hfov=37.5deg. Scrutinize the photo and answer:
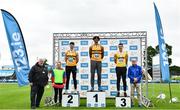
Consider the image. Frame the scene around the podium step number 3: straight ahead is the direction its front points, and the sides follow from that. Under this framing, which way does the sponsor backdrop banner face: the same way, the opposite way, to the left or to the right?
the same way

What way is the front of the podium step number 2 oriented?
toward the camera

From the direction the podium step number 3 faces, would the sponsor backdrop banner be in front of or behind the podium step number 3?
behind

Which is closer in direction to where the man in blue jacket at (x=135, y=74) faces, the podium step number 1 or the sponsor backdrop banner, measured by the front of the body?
the podium step number 1

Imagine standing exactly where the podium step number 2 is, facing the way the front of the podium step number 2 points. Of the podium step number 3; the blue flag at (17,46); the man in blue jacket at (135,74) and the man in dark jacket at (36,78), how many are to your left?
2

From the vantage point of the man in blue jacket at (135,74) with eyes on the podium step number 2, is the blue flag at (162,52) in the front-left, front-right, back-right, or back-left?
back-right

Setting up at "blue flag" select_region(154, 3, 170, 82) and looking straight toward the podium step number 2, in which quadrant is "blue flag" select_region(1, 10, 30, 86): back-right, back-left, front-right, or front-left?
front-right

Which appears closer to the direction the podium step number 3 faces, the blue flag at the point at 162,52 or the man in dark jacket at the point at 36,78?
the man in dark jacket

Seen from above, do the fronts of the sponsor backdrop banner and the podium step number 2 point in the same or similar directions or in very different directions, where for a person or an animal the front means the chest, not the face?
same or similar directions

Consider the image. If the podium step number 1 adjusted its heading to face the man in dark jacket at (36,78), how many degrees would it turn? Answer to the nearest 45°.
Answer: approximately 90° to its right

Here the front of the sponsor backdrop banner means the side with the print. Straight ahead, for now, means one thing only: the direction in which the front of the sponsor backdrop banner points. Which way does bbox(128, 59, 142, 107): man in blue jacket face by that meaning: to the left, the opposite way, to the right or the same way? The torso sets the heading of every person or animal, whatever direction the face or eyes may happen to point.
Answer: the same way

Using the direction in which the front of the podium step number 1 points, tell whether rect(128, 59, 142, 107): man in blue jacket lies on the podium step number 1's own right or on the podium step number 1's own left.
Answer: on the podium step number 1's own left

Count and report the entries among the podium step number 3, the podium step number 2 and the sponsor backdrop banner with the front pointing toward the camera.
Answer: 3

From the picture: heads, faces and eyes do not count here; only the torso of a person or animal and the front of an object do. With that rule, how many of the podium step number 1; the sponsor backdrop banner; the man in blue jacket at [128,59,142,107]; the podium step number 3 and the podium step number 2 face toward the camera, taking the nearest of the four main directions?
5

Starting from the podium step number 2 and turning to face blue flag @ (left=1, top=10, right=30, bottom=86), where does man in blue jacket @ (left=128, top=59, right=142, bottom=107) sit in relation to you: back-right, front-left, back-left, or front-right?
back-right

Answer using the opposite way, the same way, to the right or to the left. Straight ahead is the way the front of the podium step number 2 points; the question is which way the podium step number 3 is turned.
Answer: the same way

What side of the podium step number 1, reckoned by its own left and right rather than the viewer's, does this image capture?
front

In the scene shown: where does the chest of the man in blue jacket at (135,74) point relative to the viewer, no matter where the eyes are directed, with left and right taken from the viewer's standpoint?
facing the viewer
